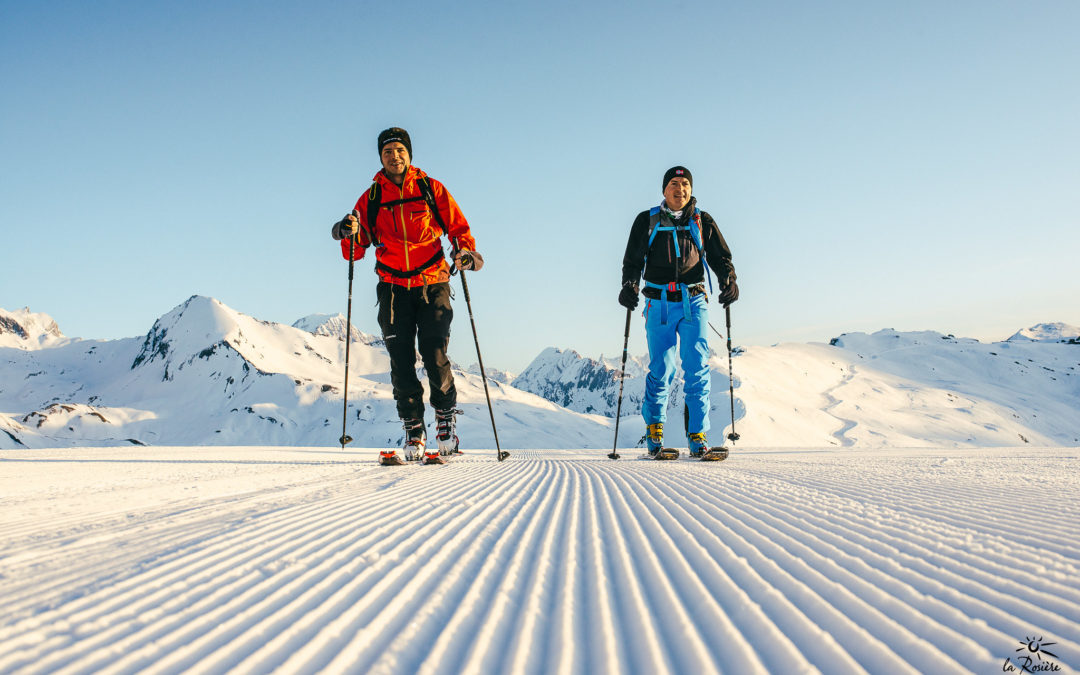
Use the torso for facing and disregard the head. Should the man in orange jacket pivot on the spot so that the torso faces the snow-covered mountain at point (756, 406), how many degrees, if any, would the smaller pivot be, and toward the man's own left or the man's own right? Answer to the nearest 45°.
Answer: approximately 135° to the man's own left

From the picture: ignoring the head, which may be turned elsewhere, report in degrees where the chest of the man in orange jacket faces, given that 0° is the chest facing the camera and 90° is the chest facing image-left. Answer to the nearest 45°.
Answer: approximately 0°

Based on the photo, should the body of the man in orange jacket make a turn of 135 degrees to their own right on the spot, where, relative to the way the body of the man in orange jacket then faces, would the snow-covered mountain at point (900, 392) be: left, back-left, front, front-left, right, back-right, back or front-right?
right
